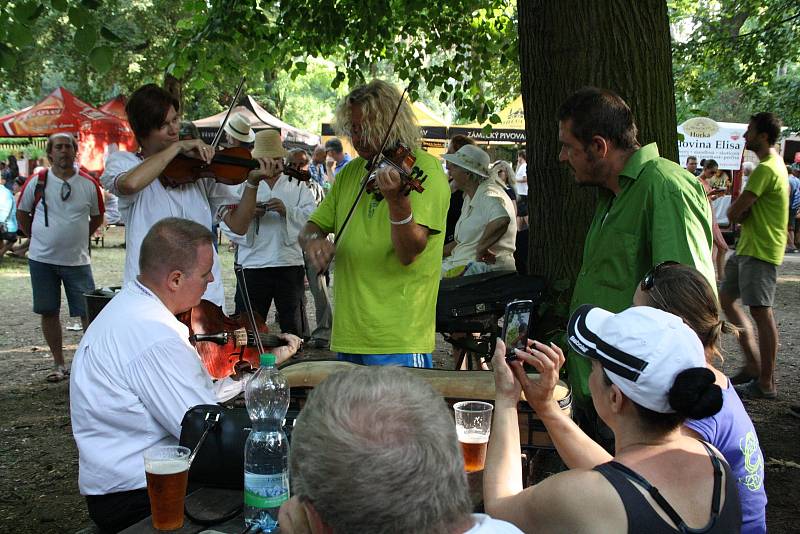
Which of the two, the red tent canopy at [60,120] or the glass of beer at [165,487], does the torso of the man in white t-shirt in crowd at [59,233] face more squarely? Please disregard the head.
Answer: the glass of beer

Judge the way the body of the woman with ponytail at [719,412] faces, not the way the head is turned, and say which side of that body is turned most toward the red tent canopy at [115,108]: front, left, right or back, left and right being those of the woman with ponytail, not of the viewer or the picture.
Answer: front

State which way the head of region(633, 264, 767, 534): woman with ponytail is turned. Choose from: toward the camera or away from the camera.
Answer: away from the camera

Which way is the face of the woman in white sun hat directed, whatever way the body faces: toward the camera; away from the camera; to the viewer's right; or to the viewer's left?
to the viewer's left

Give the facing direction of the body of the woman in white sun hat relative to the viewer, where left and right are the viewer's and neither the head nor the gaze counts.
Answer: facing to the left of the viewer

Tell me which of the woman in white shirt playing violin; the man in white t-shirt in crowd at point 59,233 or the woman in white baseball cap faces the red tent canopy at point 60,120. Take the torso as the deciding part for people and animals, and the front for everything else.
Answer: the woman in white baseball cap

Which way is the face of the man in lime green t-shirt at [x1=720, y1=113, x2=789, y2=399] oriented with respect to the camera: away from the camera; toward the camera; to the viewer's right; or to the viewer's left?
to the viewer's left

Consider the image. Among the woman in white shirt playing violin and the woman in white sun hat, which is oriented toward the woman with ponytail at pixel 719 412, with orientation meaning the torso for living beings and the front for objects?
the woman in white shirt playing violin

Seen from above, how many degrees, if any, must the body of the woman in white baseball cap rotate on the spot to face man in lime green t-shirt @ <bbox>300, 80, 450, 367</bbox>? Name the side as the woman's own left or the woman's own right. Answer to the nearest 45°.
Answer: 0° — they already face them
